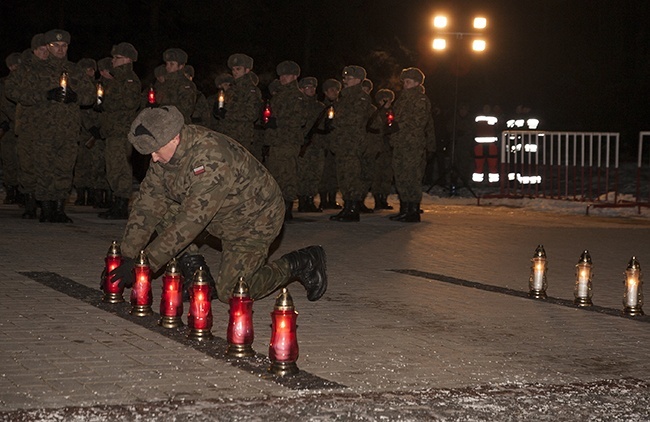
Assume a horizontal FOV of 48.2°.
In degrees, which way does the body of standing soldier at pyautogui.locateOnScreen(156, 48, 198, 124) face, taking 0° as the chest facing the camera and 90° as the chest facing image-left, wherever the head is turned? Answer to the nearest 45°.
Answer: approximately 45°

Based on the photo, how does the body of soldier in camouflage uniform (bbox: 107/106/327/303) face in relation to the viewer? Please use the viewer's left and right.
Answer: facing to the left of the viewer

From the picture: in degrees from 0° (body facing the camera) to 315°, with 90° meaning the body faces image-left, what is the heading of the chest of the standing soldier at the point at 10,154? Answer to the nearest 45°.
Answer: approximately 45°

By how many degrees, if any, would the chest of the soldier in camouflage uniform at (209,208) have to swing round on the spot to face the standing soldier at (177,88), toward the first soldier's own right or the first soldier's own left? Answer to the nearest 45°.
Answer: approximately 90° to the first soldier's own right
